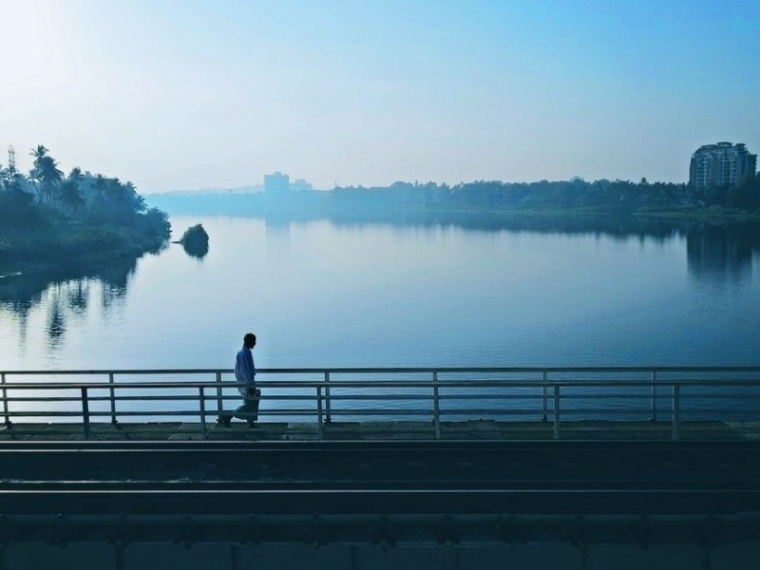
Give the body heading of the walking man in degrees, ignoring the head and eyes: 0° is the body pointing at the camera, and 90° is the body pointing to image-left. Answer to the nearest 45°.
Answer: approximately 270°
